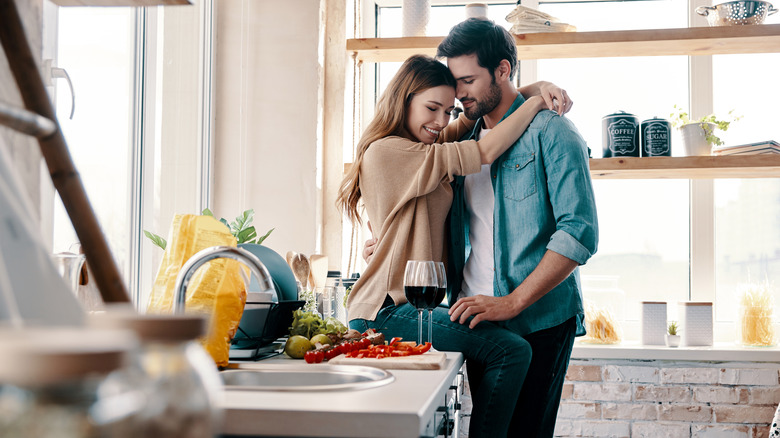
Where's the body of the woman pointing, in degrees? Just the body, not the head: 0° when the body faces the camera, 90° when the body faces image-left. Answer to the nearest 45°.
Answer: approximately 270°

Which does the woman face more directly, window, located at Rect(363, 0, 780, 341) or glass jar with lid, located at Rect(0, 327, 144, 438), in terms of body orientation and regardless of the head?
the window

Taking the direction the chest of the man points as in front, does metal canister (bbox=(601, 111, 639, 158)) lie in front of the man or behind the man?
behind

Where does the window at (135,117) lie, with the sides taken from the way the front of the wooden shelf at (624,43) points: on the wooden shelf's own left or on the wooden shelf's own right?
on the wooden shelf's own right

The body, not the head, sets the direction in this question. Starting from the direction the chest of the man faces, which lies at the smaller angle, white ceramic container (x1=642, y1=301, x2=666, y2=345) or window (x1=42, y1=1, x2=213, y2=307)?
the window

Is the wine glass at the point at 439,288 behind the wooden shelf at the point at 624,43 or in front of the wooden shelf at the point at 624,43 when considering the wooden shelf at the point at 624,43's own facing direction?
in front

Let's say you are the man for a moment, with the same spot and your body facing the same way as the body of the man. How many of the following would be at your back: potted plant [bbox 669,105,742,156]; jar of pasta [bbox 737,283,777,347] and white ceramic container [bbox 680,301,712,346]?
3

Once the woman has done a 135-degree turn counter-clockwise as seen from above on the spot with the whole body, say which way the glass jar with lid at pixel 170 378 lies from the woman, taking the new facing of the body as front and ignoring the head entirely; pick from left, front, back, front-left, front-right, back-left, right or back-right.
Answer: back-left

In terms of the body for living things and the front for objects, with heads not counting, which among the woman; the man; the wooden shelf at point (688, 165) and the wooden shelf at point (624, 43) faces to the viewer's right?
the woman

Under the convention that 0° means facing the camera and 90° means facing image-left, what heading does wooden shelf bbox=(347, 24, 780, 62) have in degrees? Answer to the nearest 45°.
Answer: approximately 0°

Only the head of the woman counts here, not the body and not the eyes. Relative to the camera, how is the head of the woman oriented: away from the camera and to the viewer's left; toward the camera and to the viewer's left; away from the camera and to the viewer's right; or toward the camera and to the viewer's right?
toward the camera and to the viewer's right
